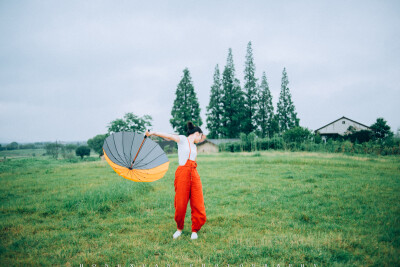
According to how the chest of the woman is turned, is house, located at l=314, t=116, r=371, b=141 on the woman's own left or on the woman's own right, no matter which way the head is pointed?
on the woman's own left

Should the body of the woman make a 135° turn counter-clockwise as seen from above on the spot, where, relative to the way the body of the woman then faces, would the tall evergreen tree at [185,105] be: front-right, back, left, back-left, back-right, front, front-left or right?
front

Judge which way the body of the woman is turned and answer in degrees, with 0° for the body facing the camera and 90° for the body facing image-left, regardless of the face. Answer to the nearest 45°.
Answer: approximately 315°

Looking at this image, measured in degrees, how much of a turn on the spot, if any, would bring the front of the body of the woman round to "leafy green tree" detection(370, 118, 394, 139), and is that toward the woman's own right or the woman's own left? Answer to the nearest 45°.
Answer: approximately 90° to the woman's own left

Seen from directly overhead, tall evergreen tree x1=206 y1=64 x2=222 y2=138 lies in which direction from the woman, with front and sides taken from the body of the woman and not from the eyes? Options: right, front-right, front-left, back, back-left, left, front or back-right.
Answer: back-left

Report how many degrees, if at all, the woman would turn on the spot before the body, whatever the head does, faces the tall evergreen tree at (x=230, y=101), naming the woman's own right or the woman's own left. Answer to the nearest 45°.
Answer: approximately 135° to the woman's own left

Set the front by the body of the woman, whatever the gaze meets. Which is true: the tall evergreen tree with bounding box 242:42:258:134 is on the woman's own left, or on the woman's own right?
on the woman's own left

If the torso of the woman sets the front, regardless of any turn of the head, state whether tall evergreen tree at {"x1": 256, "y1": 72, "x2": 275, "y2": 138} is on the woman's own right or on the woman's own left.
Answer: on the woman's own left
